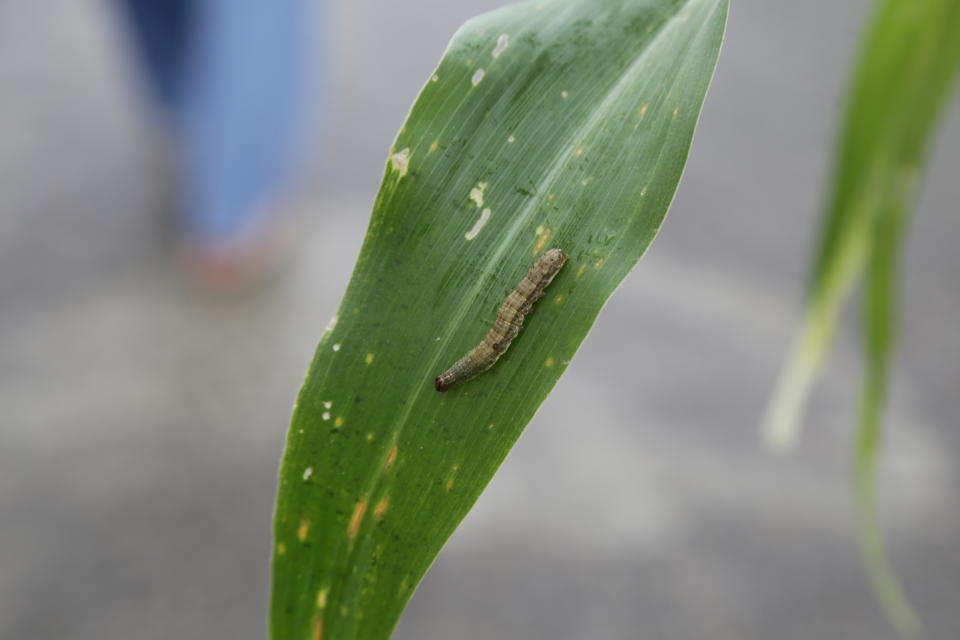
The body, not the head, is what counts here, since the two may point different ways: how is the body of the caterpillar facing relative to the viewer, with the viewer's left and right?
facing the viewer and to the left of the viewer
